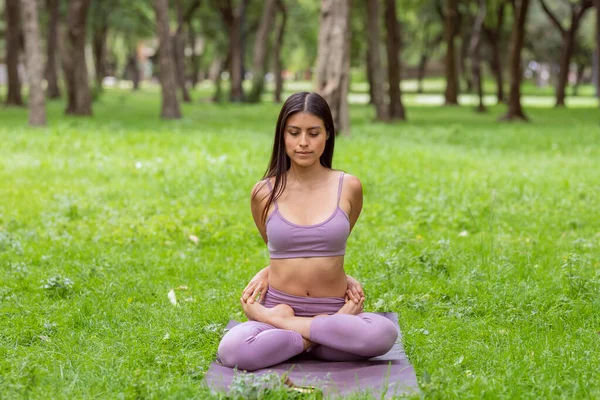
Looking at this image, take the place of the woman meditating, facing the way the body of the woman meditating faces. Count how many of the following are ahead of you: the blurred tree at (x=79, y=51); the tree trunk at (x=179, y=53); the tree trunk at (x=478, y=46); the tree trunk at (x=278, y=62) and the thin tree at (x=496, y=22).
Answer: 0

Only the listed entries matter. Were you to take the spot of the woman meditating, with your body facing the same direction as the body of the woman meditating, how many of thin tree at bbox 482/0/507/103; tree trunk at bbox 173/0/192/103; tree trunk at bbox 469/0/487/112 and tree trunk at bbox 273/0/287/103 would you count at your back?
4

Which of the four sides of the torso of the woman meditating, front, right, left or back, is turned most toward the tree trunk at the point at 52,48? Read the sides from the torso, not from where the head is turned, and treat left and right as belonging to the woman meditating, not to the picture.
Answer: back

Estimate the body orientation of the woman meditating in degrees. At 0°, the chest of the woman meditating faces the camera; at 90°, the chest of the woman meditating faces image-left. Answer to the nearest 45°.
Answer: approximately 0°

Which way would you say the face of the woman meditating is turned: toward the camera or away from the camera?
toward the camera

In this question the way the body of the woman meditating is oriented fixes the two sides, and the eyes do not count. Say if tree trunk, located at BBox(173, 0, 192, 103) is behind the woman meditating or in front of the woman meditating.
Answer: behind

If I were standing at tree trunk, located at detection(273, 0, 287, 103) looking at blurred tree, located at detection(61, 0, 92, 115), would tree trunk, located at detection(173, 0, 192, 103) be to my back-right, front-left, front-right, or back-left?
front-right

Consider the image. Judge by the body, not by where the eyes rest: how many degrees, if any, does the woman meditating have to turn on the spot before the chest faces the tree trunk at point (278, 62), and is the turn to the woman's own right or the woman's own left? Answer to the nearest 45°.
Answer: approximately 180°

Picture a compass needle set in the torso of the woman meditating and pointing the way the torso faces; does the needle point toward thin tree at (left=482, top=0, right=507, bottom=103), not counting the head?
no

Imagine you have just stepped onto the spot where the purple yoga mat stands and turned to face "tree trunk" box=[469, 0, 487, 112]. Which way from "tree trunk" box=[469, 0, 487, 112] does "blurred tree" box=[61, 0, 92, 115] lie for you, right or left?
left

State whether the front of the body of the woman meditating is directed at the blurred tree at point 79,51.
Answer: no

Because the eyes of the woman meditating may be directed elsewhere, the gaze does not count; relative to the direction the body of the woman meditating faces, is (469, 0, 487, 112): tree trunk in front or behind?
behind

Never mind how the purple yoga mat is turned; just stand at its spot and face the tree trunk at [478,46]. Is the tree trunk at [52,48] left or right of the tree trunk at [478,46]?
left

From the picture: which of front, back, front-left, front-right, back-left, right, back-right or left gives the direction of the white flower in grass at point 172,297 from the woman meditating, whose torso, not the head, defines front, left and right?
back-right

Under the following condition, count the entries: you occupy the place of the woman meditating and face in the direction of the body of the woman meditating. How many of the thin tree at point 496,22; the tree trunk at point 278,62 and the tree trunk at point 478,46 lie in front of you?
0

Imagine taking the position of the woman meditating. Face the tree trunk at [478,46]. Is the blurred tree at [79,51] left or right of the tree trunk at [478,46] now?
left
